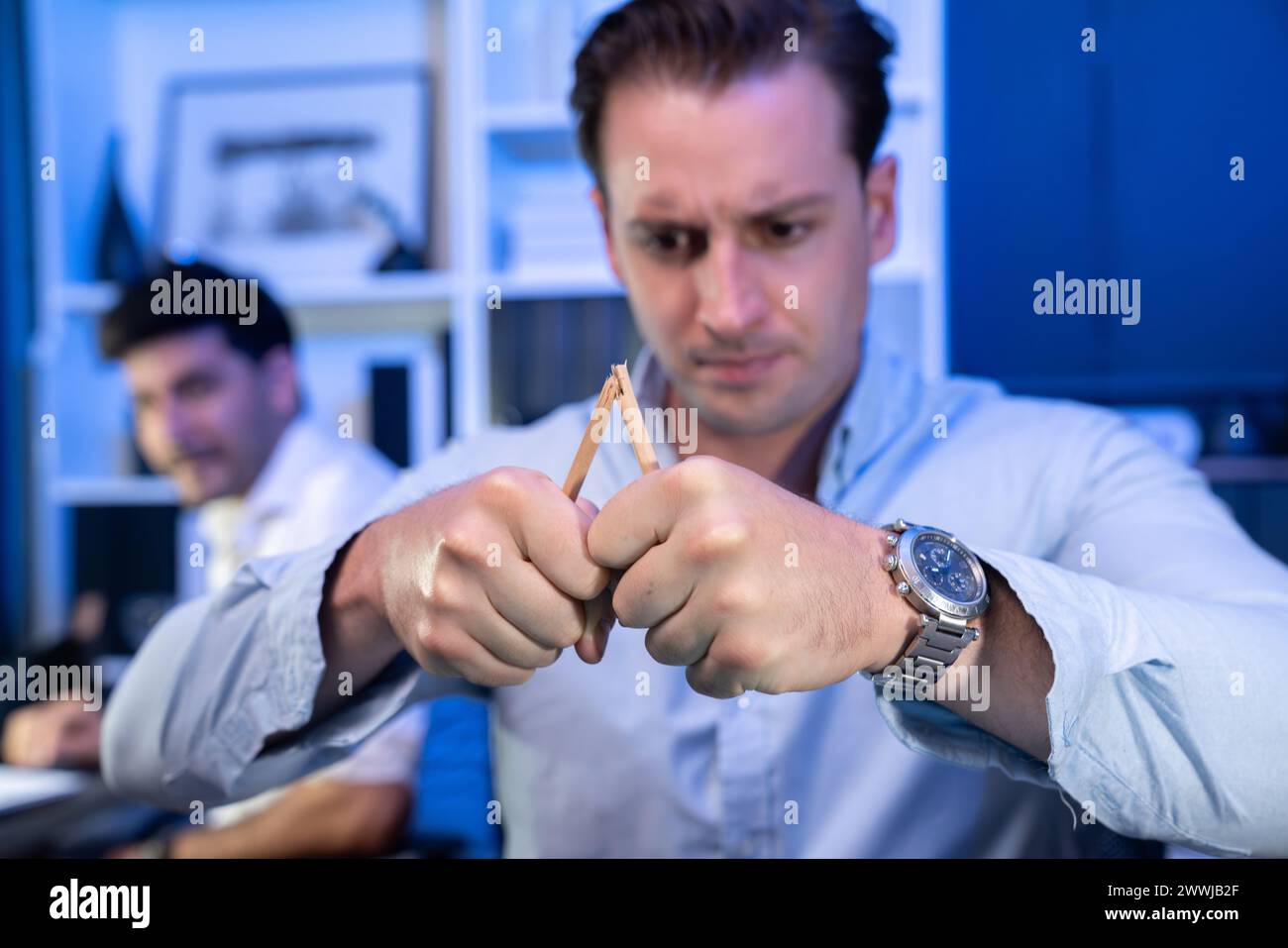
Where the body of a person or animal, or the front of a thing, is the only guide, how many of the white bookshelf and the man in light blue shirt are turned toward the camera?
2

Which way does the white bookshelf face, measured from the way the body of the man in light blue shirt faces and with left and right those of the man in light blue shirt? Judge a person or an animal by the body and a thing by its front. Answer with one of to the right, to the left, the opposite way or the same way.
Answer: the same way

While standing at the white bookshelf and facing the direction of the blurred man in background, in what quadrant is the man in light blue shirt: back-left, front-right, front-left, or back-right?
front-left

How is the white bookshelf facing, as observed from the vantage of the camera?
facing the viewer

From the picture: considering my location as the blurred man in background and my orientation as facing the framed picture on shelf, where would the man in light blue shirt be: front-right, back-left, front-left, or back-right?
back-right

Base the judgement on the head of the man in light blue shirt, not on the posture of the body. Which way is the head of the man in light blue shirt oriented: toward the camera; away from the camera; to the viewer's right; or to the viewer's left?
toward the camera

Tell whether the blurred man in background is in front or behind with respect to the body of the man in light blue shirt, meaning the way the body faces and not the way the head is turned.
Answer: behind

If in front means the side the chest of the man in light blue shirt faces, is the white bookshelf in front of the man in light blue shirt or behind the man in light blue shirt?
behind

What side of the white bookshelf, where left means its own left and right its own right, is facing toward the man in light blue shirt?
front
